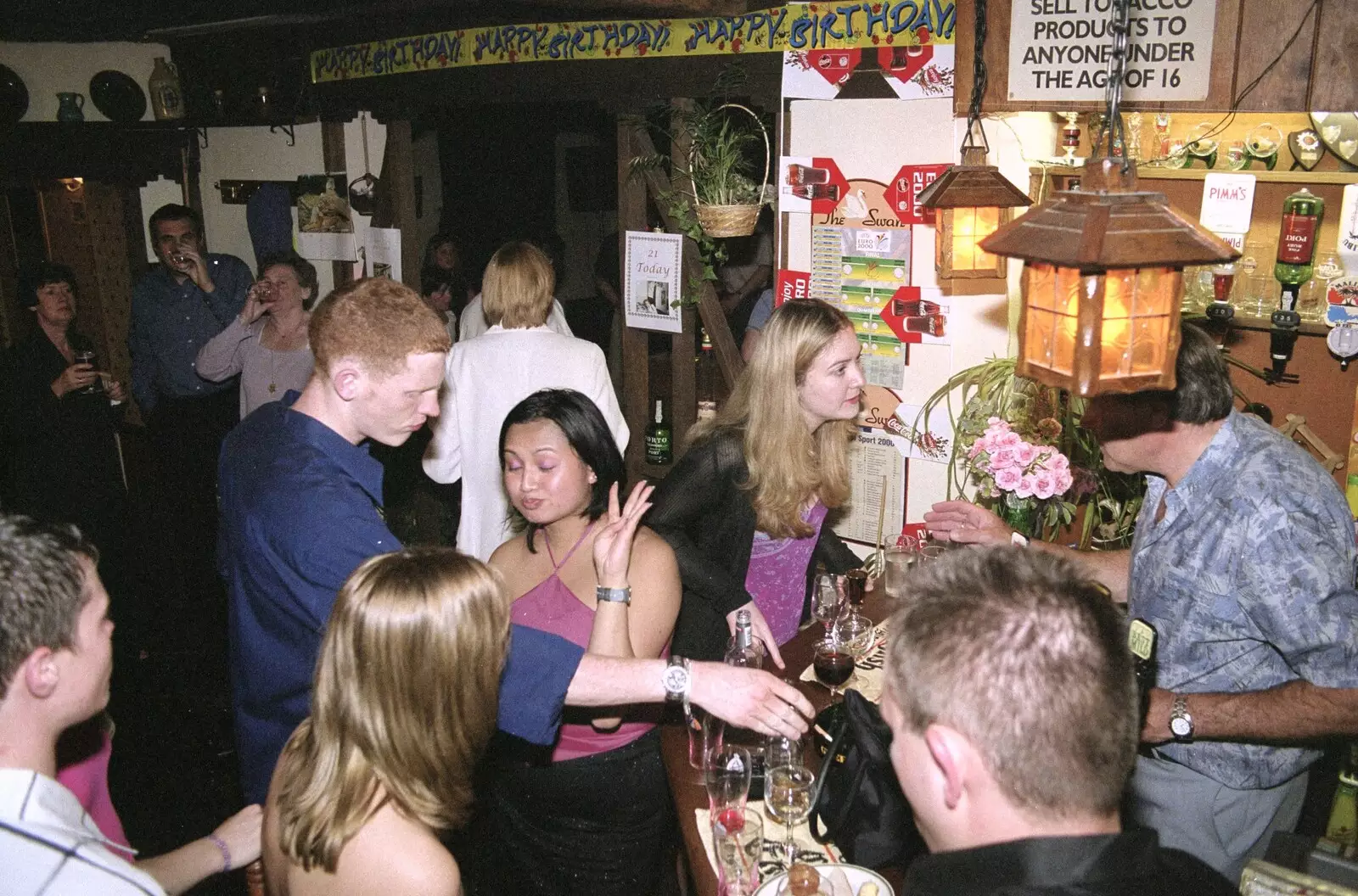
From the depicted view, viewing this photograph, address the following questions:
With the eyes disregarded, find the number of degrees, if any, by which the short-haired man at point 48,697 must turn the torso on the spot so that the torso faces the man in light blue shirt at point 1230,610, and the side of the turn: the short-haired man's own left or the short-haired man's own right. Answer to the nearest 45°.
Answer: approximately 45° to the short-haired man's own right

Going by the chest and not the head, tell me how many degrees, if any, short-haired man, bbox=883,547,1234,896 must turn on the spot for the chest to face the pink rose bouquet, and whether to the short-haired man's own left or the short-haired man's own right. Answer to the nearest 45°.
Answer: approximately 45° to the short-haired man's own right

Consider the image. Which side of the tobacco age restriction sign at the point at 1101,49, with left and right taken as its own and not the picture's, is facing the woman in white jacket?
right

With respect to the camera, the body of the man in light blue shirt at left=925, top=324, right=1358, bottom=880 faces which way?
to the viewer's left

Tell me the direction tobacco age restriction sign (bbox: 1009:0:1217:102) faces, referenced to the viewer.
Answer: facing the viewer

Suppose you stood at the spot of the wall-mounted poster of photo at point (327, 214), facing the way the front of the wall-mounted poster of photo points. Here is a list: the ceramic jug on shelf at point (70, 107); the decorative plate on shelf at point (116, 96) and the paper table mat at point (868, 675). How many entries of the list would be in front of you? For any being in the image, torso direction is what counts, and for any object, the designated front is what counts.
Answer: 1

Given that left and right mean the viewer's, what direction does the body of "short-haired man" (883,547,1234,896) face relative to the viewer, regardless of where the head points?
facing away from the viewer and to the left of the viewer

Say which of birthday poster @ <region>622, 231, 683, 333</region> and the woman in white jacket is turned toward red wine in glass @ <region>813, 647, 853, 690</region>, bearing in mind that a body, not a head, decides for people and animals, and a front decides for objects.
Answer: the birthday poster

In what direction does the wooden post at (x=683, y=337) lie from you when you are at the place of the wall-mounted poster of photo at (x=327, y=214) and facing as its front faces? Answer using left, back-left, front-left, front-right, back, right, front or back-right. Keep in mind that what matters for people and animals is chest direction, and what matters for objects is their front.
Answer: front-left

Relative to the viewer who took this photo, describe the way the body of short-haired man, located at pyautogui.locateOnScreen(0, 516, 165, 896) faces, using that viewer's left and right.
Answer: facing away from the viewer and to the right of the viewer

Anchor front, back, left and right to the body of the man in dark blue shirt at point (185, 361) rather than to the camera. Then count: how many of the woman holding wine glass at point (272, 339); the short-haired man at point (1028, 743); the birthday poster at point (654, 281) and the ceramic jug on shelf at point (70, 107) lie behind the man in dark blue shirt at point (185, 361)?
1

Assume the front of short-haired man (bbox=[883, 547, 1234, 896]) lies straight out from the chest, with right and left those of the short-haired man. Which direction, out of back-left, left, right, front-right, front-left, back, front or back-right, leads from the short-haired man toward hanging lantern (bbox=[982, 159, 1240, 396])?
front-right

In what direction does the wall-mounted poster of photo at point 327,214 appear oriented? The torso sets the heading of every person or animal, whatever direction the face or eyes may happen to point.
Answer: toward the camera

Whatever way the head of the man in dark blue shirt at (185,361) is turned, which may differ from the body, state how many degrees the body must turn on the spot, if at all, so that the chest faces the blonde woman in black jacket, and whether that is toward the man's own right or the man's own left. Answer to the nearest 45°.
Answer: approximately 45° to the man's own left

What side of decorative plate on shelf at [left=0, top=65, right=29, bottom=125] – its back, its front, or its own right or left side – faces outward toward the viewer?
front

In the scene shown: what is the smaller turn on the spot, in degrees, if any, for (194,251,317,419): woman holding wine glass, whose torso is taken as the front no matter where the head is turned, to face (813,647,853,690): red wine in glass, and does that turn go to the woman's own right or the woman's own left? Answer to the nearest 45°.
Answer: approximately 45° to the woman's own left
